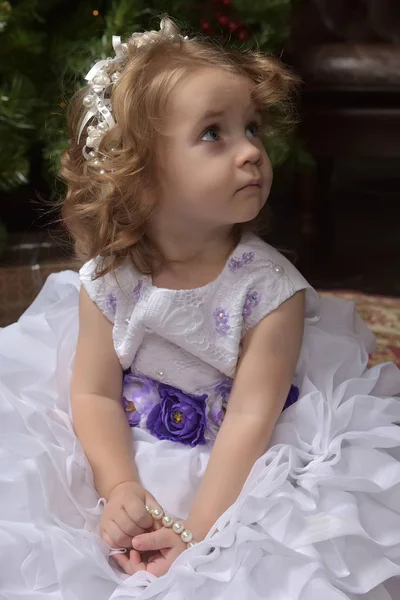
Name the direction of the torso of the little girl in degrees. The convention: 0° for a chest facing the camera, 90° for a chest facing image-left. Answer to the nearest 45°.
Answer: approximately 0°

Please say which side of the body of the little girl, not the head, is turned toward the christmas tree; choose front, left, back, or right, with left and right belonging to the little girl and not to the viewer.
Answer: back
